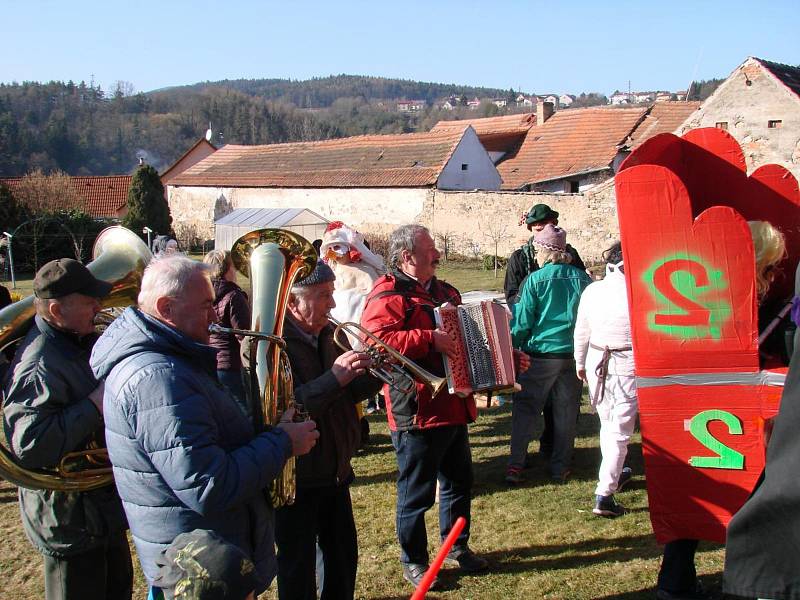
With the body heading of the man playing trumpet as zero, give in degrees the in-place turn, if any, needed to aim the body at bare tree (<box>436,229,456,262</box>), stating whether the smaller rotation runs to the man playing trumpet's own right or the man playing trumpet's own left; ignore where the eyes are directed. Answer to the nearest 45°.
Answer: approximately 90° to the man playing trumpet's own left

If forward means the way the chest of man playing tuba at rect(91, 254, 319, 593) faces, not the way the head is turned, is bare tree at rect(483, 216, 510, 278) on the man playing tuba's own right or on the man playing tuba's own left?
on the man playing tuba's own left

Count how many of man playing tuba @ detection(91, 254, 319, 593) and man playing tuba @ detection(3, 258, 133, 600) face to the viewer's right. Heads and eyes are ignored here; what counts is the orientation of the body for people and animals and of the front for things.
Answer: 2

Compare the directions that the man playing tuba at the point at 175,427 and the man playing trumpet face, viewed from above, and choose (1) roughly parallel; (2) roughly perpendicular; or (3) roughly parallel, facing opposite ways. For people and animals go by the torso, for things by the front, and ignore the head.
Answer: roughly parallel

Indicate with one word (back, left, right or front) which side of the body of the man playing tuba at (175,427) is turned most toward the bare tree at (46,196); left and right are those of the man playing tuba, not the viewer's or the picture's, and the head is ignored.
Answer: left

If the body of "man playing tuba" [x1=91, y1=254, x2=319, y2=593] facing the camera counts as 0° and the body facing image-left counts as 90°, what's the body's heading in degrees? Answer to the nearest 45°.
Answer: approximately 270°

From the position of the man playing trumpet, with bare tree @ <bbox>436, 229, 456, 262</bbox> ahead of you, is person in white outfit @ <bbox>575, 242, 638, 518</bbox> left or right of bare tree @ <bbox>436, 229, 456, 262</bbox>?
right

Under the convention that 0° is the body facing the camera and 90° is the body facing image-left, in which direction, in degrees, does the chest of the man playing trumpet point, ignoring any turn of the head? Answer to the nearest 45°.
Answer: approximately 270°

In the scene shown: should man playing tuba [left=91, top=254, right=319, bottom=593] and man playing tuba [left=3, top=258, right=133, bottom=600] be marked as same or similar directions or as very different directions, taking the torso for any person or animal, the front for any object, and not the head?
same or similar directions

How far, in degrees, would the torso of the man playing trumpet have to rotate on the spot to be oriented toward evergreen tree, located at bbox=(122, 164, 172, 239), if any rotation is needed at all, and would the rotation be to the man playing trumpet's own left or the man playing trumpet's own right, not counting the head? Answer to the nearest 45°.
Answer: approximately 90° to the man playing trumpet's own left

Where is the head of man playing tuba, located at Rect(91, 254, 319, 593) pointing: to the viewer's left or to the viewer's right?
to the viewer's right

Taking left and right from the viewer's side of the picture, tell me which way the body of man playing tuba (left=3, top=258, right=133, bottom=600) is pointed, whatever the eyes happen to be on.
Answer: facing to the right of the viewer
